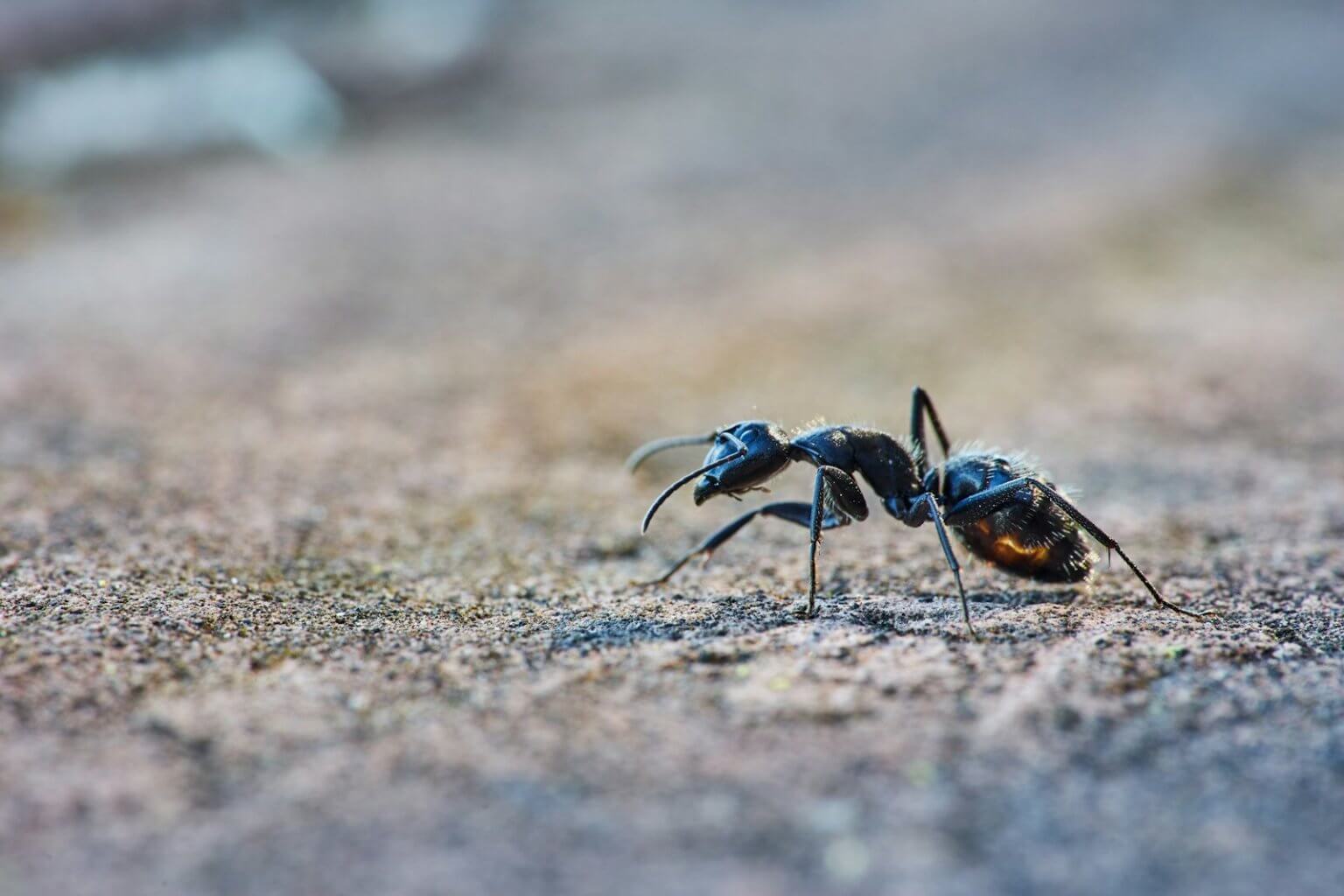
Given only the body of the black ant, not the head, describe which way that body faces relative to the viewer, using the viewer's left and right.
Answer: facing to the left of the viewer
